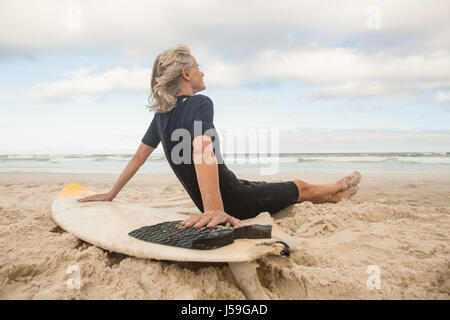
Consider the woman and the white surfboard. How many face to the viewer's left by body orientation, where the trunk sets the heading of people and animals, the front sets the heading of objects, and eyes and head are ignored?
1

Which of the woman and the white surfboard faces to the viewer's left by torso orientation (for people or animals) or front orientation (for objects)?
the white surfboard

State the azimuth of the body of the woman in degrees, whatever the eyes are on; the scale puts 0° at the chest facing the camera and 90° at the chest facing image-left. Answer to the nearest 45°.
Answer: approximately 225°

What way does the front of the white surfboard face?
to the viewer's left
